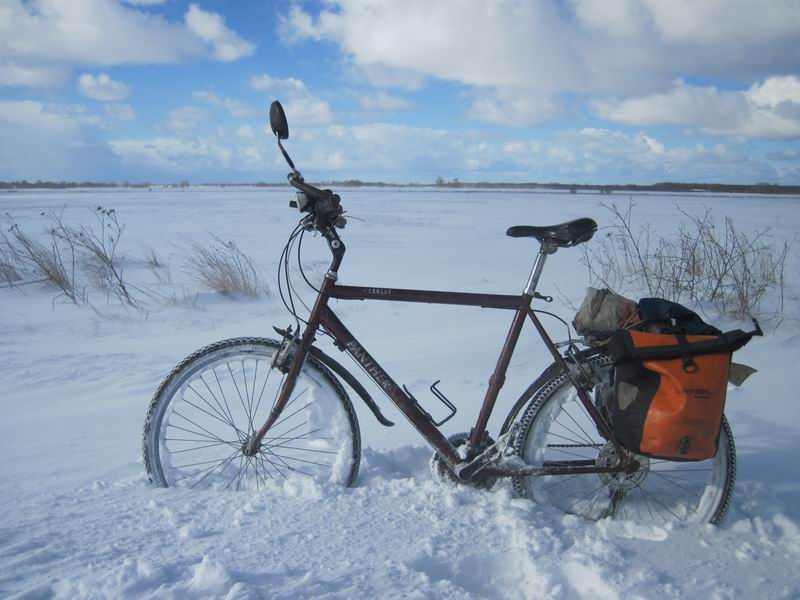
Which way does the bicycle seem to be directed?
to the viewer's left
